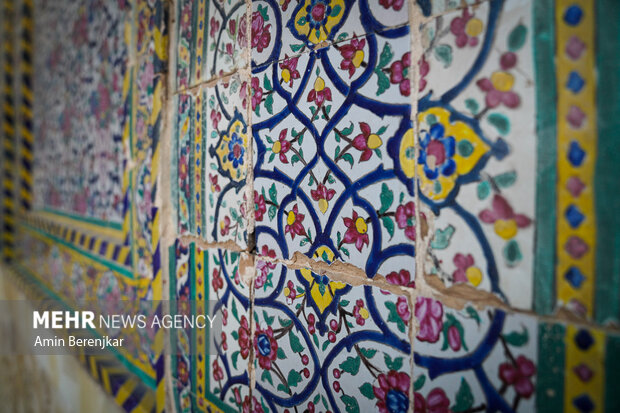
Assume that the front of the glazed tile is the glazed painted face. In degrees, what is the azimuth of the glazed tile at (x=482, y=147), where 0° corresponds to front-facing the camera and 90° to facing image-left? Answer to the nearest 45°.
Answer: approximately 45°

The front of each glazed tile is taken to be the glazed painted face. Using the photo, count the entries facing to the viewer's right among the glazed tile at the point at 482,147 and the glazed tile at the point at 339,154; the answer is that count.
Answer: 0

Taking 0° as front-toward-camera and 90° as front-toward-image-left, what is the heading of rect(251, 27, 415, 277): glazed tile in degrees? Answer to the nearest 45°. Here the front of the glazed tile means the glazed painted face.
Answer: approximately 45°
